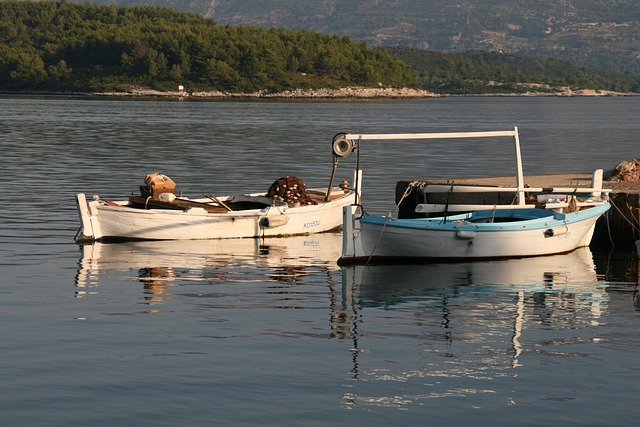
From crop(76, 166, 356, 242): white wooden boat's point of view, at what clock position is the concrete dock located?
The concrete dock is roughly at 12 o'clock from the white wooden boat.

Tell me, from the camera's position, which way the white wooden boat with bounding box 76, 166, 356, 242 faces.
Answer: facing to the right of the viewer

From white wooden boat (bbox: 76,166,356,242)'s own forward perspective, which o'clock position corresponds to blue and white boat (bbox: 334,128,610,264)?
The blue and white boat is roughly at 1 o'clock from the white wooden boat.

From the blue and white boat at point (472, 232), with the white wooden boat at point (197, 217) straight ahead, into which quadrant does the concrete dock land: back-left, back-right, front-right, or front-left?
back-right

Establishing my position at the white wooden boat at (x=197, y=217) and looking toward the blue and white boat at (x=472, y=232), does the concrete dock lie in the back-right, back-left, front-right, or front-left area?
front-left

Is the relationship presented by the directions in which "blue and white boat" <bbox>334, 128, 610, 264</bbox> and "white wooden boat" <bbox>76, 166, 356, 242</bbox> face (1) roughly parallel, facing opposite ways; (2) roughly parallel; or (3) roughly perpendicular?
roughly parallel
